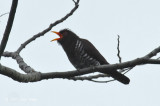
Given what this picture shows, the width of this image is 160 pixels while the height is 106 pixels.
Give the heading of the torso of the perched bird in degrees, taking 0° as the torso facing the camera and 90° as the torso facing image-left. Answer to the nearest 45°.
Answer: approximately 90°

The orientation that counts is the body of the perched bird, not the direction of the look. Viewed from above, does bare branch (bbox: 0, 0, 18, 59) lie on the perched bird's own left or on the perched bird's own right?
on the perched bird's own left
